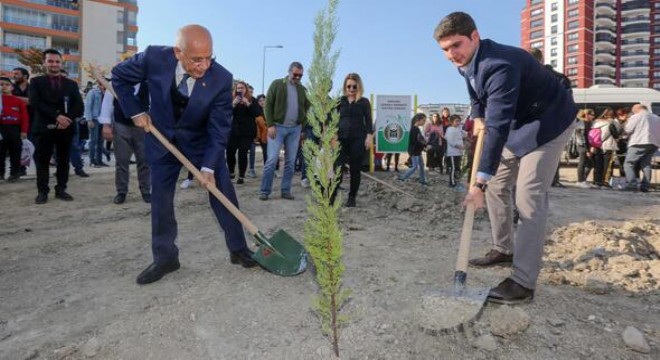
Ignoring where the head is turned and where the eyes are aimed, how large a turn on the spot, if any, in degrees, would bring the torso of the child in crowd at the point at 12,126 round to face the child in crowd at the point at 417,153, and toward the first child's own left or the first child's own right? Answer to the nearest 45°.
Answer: approximately 90° to the first child's own left

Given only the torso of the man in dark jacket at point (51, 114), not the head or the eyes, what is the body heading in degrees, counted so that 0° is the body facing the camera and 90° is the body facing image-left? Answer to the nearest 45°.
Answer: approximately 0°
